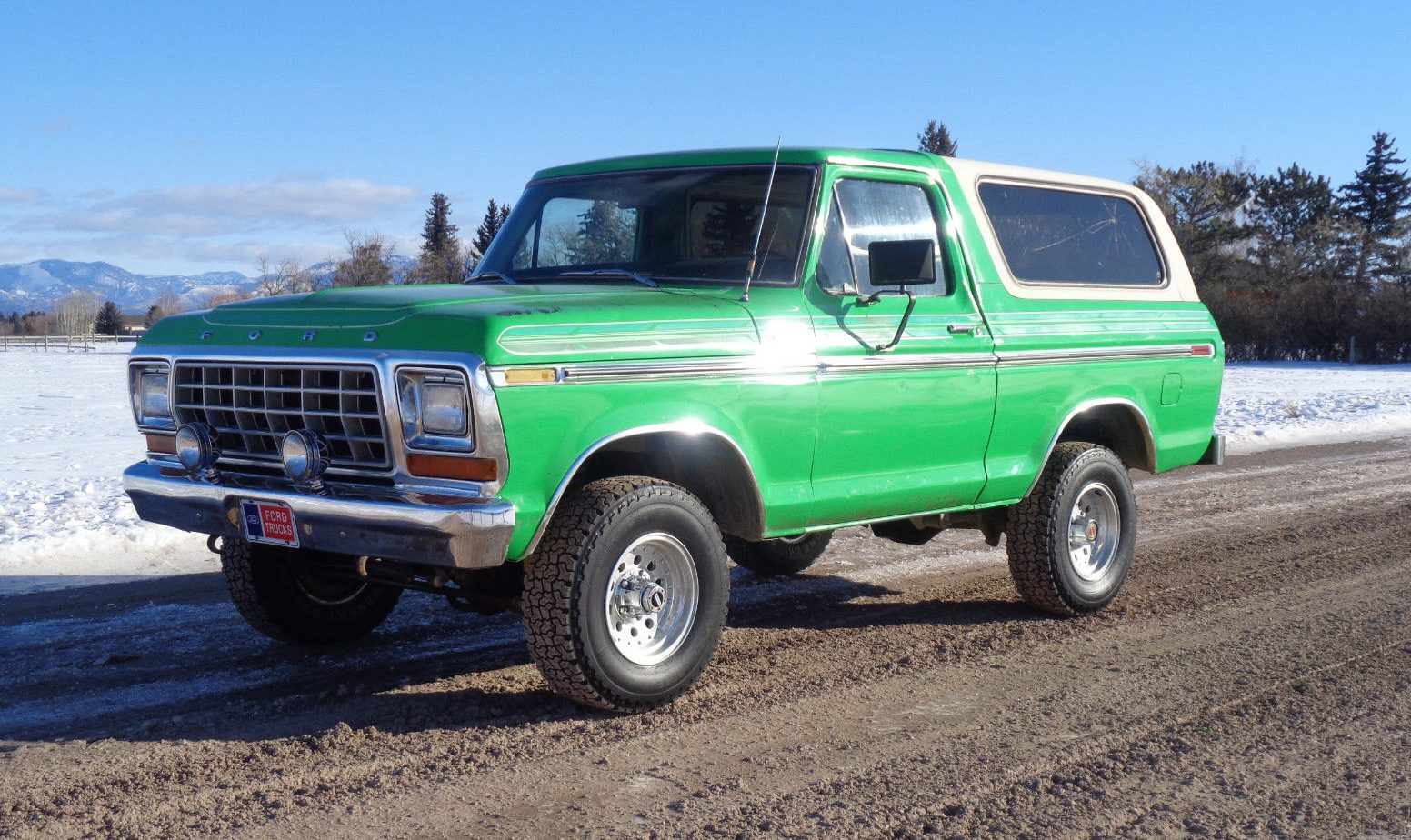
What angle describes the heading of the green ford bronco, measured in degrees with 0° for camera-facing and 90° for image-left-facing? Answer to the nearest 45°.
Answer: approximately 45°
